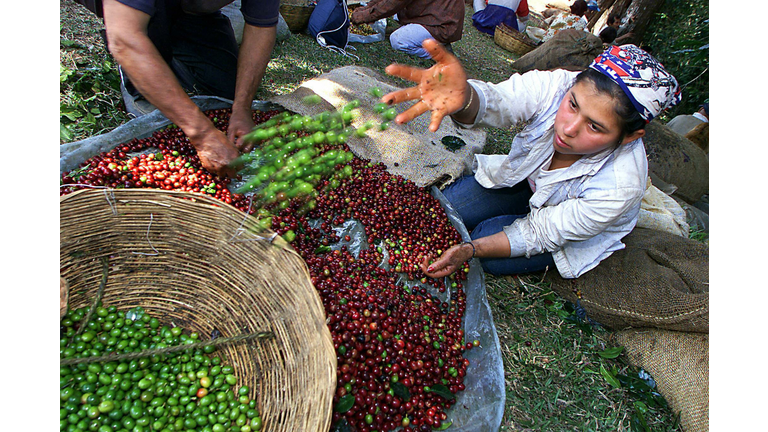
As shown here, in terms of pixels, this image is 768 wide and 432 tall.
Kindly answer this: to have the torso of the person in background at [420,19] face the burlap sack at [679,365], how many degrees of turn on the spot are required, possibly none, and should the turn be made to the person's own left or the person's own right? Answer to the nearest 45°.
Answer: approximately 90° to the person's own left

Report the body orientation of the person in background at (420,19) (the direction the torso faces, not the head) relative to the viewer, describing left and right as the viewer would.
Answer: facing to the left of the viewer

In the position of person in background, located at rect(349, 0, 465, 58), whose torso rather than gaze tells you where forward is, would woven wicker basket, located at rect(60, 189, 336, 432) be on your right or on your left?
on your left

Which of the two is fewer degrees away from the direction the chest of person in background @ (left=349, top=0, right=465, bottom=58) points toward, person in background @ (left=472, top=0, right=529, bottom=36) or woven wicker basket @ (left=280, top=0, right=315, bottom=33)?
the woven wicker basket

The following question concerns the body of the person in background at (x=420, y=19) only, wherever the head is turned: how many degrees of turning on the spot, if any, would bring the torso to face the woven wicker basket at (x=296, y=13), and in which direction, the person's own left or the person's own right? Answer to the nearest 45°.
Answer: approximately 45° to the person's own left

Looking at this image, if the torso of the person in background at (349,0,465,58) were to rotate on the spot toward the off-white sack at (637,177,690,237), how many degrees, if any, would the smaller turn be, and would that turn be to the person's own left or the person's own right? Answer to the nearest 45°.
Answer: approximately 135° to the person's own left

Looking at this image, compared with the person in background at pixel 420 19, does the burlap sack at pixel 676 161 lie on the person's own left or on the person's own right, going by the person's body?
on the person's own left

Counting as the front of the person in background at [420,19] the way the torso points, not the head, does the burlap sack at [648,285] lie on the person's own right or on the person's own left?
on the person's own left
